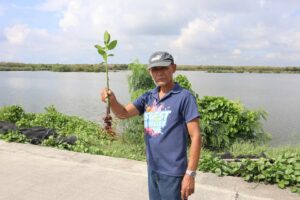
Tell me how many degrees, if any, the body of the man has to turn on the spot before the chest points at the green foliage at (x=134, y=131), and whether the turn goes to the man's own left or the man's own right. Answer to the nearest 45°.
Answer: approximately 135° to the man's own right

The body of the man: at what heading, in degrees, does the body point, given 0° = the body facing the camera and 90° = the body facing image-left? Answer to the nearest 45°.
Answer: approximately 45°

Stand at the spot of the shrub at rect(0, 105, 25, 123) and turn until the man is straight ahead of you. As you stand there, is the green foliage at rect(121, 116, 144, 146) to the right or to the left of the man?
left

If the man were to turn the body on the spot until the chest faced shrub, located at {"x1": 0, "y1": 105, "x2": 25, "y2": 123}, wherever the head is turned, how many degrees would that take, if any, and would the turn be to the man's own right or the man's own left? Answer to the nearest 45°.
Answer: approximately 90° to the man's own right

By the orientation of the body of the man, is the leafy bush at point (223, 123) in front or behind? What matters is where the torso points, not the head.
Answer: behind
